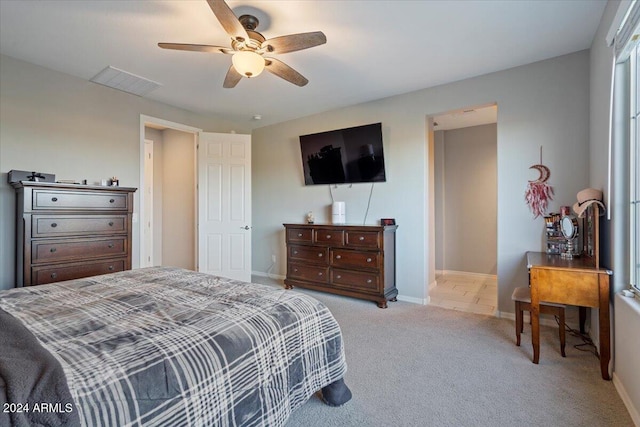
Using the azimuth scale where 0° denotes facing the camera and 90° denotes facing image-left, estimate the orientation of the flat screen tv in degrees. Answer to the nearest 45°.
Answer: approximately 45°

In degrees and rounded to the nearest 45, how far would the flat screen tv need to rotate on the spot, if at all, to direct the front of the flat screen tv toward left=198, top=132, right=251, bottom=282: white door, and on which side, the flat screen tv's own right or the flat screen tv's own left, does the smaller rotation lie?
approximately 45° to the flat screen tv's own right

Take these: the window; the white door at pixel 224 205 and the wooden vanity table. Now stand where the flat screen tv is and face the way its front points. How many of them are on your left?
2

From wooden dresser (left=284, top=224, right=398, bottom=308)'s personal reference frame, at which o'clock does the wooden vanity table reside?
The wooden vanity table is roughly at 9 o'clock from the wooden dresser.

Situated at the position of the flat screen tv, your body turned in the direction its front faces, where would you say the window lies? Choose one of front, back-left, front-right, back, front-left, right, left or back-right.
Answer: left

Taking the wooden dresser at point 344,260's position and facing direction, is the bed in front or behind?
in front

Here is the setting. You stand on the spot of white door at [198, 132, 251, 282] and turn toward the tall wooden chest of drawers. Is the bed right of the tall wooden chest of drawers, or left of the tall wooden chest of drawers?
left

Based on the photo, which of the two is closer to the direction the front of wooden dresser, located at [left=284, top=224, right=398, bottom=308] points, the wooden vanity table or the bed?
the bed

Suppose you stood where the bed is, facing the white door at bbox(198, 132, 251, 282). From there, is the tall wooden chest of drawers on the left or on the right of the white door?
left
